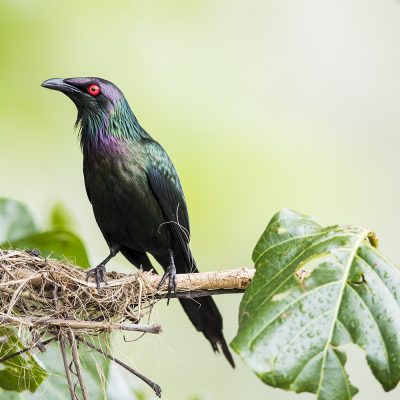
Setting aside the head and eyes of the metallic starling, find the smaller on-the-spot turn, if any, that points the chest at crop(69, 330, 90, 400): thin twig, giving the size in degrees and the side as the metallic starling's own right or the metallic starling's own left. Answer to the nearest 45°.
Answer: approximately 45° to the metallic starling's own right

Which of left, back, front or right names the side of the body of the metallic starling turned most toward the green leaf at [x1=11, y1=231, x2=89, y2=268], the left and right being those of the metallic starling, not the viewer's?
front

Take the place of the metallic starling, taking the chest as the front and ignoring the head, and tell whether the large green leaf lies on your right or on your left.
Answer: on your left

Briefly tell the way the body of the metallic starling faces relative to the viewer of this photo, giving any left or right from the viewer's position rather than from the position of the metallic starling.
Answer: facing the viewer and to the left of the viewer
